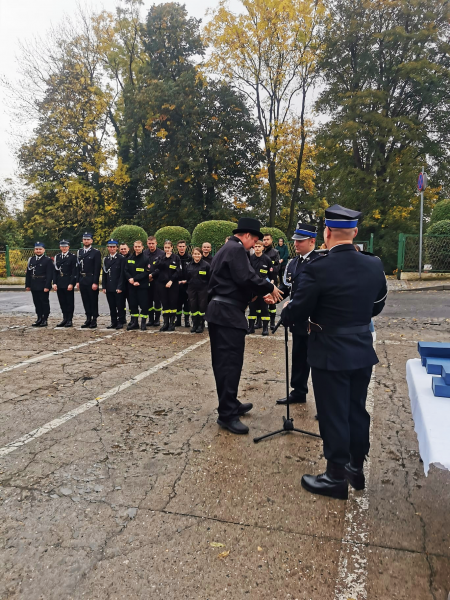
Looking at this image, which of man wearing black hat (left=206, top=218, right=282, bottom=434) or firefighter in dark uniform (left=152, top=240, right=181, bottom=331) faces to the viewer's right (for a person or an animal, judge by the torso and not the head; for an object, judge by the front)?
the man wearing black hat

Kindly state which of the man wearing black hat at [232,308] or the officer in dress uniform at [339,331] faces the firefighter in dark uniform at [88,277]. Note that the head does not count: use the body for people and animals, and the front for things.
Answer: the officer in dress uniform

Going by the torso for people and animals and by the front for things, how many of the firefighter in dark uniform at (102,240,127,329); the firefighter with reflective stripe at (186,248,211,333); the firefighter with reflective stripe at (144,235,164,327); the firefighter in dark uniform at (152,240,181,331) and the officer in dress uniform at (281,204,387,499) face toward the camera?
4

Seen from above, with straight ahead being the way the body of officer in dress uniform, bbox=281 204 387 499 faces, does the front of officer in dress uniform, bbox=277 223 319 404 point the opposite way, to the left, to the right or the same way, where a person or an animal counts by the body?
to the left

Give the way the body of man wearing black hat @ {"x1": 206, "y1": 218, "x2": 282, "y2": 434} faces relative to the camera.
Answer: to the viewer's right

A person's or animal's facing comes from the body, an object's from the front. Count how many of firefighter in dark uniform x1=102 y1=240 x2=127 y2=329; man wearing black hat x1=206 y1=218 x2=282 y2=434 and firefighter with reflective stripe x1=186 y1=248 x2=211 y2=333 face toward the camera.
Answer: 2

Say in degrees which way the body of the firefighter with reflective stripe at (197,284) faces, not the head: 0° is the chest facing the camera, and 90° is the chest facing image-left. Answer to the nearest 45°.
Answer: approximately 0°

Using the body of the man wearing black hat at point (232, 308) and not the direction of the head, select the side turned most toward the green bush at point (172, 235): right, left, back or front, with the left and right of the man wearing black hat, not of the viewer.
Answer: left

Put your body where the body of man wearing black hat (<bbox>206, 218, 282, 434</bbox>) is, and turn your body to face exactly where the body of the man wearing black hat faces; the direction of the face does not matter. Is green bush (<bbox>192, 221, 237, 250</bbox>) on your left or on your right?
on your left

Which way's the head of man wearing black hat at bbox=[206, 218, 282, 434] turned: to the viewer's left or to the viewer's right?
to the viewer's right

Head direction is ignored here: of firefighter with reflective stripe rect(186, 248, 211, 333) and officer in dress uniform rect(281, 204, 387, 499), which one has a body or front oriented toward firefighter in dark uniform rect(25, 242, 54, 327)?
the officer in dress uniform

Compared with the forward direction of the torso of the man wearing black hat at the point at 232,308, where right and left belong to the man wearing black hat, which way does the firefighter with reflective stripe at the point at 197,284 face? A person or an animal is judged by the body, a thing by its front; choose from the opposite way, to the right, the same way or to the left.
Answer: to the right

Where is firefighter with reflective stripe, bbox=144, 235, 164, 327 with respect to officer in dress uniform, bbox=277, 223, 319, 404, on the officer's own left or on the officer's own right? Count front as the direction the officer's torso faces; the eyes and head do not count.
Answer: on the officer's own right

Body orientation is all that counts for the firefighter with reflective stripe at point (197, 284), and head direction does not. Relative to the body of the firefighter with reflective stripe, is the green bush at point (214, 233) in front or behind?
behind

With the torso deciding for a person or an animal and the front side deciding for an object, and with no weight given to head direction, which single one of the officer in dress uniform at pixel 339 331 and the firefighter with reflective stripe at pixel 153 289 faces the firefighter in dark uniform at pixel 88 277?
the officer in dress uniform

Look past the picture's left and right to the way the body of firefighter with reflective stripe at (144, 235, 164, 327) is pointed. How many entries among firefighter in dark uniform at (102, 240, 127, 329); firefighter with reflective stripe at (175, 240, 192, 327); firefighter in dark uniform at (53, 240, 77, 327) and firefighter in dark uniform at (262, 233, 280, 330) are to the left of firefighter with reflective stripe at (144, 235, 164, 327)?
2

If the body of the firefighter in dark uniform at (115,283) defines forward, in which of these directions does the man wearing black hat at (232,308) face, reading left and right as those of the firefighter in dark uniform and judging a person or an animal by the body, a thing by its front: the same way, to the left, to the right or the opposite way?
to the left
